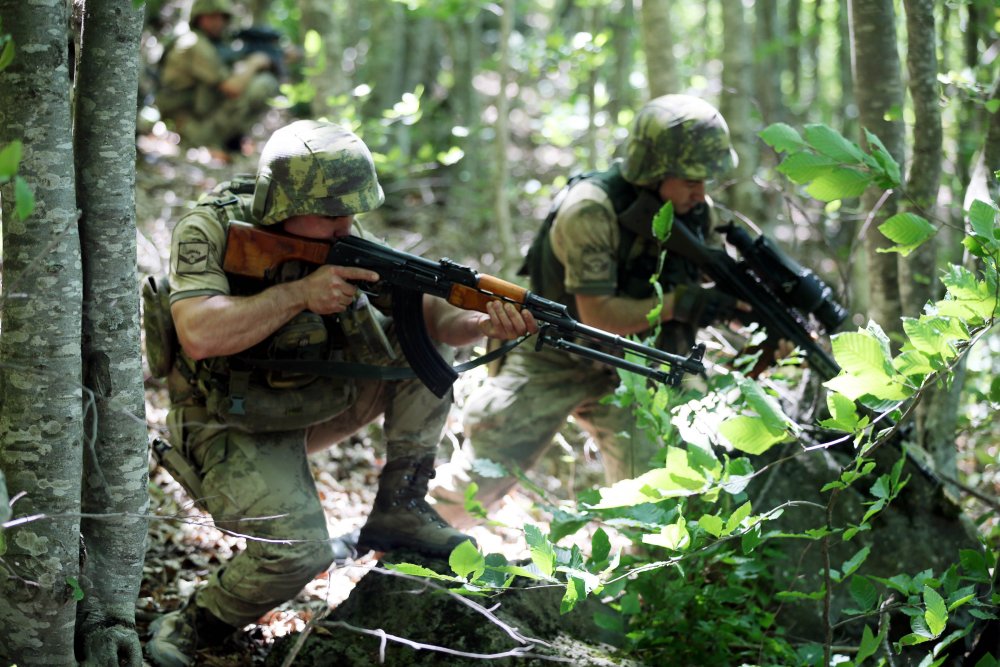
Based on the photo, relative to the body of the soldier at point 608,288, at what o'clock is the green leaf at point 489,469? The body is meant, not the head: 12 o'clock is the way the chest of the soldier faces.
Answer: The green leaf is roughly at 4 o'clock from the soldier.

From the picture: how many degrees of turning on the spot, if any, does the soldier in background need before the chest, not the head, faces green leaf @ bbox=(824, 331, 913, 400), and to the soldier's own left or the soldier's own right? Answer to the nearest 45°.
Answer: approximately 90° to the soldier's own right

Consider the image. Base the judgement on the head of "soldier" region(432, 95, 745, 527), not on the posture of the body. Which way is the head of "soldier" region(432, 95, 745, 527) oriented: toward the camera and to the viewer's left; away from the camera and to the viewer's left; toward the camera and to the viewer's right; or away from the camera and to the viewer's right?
toward the camera and to the viewer's right

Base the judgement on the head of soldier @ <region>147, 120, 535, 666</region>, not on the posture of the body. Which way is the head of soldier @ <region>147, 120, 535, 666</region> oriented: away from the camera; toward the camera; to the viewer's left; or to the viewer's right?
to the viewer's right

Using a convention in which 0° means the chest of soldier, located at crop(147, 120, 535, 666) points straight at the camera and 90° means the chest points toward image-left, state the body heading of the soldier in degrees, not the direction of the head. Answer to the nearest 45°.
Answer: approximately 270°

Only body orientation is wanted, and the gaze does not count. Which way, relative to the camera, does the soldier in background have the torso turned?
to the viewer's right

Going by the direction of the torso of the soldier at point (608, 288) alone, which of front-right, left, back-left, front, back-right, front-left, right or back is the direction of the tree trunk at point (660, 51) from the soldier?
left

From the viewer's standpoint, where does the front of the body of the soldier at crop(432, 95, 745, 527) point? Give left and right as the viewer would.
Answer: facing to the right of the viewer
